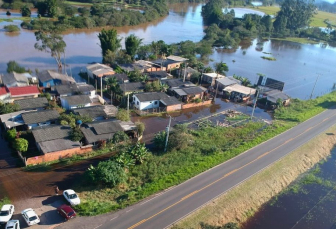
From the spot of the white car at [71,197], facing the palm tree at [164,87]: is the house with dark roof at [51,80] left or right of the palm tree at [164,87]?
left

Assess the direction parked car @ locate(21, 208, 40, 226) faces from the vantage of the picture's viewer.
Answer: facing away from the viewer and to the left of the viewer

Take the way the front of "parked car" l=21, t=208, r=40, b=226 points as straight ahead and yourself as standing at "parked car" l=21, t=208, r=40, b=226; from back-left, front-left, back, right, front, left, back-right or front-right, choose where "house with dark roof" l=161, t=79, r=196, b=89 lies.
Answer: right

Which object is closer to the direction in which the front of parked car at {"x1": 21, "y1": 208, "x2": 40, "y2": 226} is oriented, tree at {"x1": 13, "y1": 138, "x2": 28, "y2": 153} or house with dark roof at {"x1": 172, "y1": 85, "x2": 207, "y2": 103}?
the tree

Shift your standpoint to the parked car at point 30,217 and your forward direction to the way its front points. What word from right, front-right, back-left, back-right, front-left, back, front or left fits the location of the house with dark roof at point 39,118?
front-right

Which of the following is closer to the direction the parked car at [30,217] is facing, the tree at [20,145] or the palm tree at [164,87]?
the tree

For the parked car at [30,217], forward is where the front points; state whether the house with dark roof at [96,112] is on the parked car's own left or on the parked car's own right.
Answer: on the parked car's own right

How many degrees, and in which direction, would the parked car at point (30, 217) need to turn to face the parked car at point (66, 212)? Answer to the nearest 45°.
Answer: approximately 135° to its right

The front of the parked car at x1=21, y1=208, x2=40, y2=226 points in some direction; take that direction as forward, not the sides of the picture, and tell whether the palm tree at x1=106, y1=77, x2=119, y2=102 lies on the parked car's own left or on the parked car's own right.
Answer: on the parked car's own right

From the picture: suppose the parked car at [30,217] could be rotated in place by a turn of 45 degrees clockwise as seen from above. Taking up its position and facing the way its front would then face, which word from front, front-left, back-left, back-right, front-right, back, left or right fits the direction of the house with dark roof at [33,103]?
front

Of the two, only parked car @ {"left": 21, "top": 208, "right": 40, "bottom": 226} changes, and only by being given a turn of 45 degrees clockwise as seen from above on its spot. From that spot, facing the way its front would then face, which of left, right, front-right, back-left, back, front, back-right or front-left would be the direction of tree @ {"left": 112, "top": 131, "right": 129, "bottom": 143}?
front-right

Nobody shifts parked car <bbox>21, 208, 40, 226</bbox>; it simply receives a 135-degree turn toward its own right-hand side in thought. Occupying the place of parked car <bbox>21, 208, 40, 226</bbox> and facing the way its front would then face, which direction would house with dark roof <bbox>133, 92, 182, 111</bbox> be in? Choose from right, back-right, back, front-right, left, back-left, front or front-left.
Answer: front-left

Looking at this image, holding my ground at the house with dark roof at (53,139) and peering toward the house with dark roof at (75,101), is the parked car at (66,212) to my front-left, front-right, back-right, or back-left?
back-right

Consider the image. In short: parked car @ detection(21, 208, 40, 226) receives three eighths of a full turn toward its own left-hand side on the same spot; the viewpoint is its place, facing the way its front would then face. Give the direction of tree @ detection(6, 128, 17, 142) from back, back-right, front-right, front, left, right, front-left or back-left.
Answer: back

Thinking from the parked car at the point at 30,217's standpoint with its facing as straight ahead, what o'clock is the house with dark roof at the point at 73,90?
The house with dark roof is roughly at 2 o'clock from the parked car.
